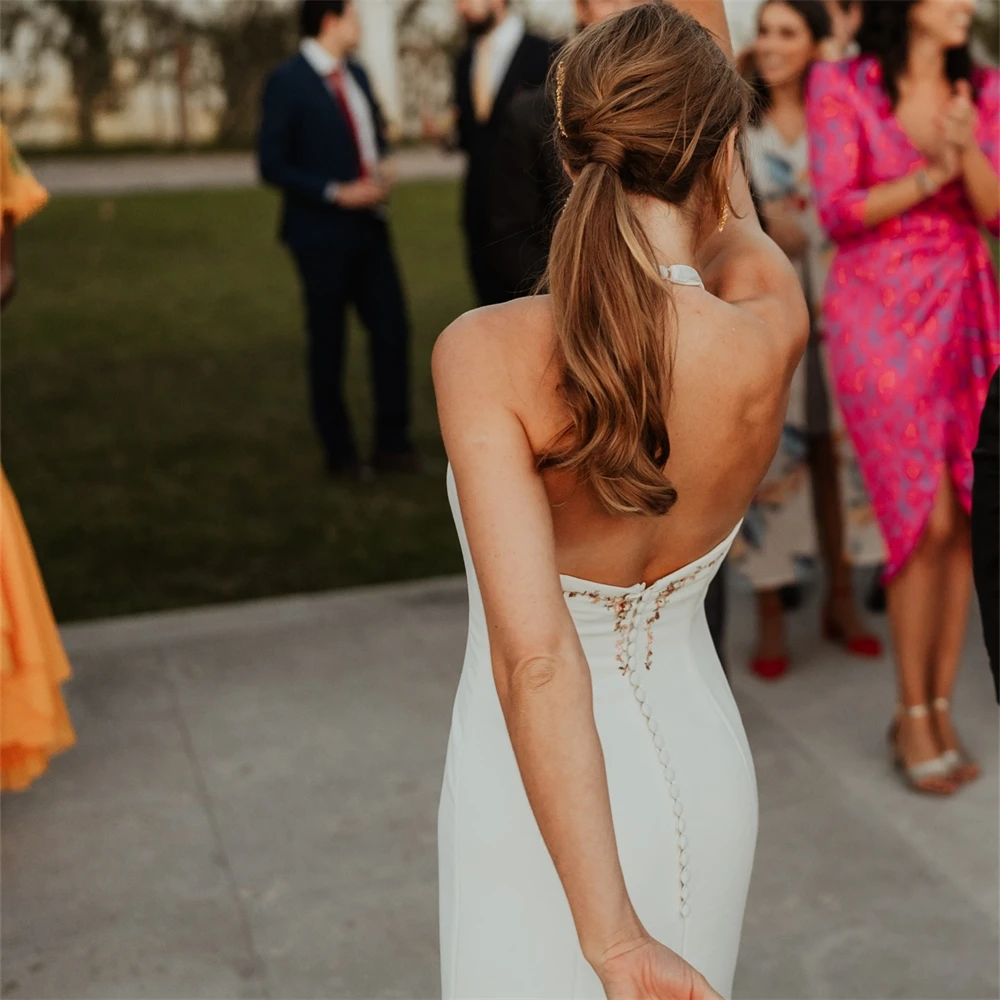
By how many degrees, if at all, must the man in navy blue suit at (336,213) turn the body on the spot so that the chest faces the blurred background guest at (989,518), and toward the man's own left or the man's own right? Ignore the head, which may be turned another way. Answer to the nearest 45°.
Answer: approximately 45° to the man's own right

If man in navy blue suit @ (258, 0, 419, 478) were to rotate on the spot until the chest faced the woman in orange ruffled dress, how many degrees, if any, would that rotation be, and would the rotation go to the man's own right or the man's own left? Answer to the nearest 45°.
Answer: approximately 45° to the man's own right

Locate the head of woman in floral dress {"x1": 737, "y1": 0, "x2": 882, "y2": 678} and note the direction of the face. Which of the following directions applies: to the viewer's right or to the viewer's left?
to the viewer's left

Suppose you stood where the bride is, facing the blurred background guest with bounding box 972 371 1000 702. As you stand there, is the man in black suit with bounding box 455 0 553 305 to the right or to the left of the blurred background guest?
left

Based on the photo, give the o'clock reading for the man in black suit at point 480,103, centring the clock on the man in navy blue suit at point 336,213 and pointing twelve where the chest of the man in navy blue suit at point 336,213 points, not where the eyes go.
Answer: the man in black suit at point 480,103 is roughly at 10 o'clock from the man in navy blue suit at point 336,213.

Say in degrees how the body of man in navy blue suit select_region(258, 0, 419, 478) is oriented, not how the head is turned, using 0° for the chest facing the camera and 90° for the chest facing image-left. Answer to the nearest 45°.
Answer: approximately 315°

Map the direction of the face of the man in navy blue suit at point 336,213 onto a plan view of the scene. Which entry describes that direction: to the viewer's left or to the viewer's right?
to the viewer's right

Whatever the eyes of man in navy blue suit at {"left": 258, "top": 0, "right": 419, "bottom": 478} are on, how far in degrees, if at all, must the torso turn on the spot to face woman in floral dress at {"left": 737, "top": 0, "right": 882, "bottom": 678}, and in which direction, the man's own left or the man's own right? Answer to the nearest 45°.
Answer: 0° — they already face them
